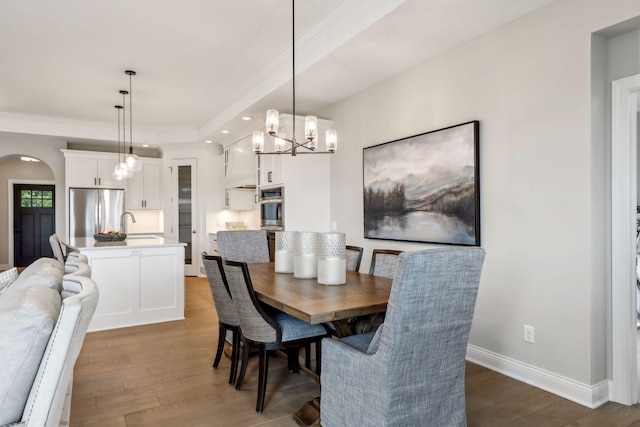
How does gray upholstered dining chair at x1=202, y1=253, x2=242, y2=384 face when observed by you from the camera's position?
facing away from the viewer and to the right of the viewer

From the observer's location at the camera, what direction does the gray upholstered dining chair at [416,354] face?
facing away from the viewer and to the left of the viewer

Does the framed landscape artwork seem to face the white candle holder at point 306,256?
yes

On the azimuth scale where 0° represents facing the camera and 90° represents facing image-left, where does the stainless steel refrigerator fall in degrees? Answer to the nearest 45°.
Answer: approximately 0°

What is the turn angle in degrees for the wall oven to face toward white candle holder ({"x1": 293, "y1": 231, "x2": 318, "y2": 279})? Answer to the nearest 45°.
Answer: approximately 45° to its left

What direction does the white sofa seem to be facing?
to the viewer's left

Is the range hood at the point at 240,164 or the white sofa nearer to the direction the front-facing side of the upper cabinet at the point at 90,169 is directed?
the white sofa

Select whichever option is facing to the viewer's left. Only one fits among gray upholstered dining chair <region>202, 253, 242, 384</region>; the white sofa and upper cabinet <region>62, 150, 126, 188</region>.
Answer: the white sofa

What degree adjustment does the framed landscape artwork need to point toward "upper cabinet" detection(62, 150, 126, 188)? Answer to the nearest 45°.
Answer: approximately 45° to its right
